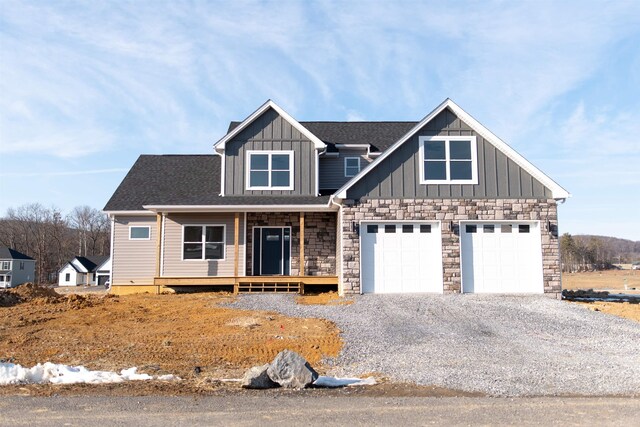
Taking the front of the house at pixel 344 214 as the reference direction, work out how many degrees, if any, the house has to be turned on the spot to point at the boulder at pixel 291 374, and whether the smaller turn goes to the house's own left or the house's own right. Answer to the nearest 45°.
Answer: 0° — it already faces it

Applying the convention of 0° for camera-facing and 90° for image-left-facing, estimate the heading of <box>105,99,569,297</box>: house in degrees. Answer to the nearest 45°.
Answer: approximately 0°
